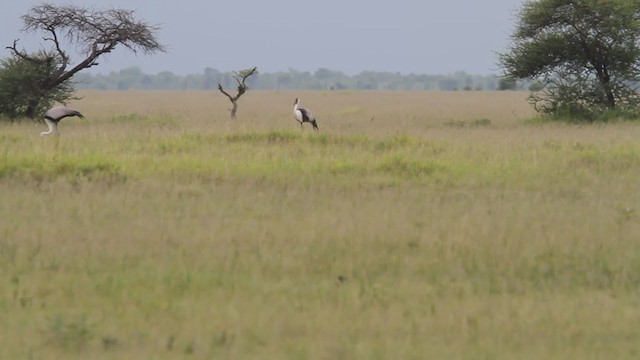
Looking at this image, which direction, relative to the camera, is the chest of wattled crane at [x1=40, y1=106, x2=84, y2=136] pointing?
to the viewer's left

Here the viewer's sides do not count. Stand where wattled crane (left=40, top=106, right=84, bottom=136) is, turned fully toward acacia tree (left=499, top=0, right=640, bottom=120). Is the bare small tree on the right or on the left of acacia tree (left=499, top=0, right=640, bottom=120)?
left

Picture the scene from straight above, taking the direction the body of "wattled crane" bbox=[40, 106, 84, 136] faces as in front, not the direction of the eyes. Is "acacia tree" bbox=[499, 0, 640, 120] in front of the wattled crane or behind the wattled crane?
behind

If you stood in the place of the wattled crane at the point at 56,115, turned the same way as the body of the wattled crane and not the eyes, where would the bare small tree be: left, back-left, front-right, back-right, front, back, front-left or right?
back-right

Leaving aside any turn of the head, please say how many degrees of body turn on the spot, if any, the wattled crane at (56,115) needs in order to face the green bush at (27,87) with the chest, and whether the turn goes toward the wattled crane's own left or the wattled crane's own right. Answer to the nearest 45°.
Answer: approximately 90° to the wattled crane's own right

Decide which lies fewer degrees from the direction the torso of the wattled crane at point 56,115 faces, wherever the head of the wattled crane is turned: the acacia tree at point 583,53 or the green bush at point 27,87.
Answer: the green bush
